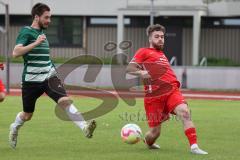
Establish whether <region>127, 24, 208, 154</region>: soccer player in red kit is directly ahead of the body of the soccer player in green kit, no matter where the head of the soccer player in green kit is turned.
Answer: yes

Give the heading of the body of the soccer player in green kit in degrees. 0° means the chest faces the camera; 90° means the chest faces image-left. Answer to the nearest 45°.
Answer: approximately 270°

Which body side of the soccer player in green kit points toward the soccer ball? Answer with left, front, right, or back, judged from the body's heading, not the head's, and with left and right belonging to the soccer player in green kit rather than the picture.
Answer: front

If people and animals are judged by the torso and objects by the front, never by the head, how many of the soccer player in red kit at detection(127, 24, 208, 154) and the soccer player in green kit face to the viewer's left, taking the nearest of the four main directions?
0
